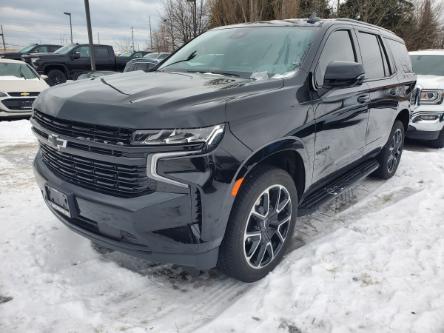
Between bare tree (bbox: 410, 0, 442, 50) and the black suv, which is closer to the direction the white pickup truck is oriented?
the black suv

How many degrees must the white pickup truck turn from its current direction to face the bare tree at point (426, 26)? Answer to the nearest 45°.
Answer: approximately 135° to its right

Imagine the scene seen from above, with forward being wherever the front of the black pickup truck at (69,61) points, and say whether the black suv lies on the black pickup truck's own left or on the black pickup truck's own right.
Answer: on the black pickup truck's own left

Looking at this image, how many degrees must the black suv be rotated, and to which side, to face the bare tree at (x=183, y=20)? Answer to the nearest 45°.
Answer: approximately 135° to its right

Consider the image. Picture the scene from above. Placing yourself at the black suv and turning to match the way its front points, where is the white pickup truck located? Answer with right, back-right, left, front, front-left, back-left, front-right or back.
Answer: back

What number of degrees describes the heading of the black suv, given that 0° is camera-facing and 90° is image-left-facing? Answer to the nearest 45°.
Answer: approximately 45°

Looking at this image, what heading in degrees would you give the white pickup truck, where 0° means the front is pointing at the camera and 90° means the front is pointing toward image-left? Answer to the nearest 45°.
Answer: approximately 45°

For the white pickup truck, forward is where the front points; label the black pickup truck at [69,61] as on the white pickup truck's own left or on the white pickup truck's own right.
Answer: on the white pickup truck's own right

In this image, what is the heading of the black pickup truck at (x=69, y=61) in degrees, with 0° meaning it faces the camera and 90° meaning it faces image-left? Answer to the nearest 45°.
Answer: approximately 45°
